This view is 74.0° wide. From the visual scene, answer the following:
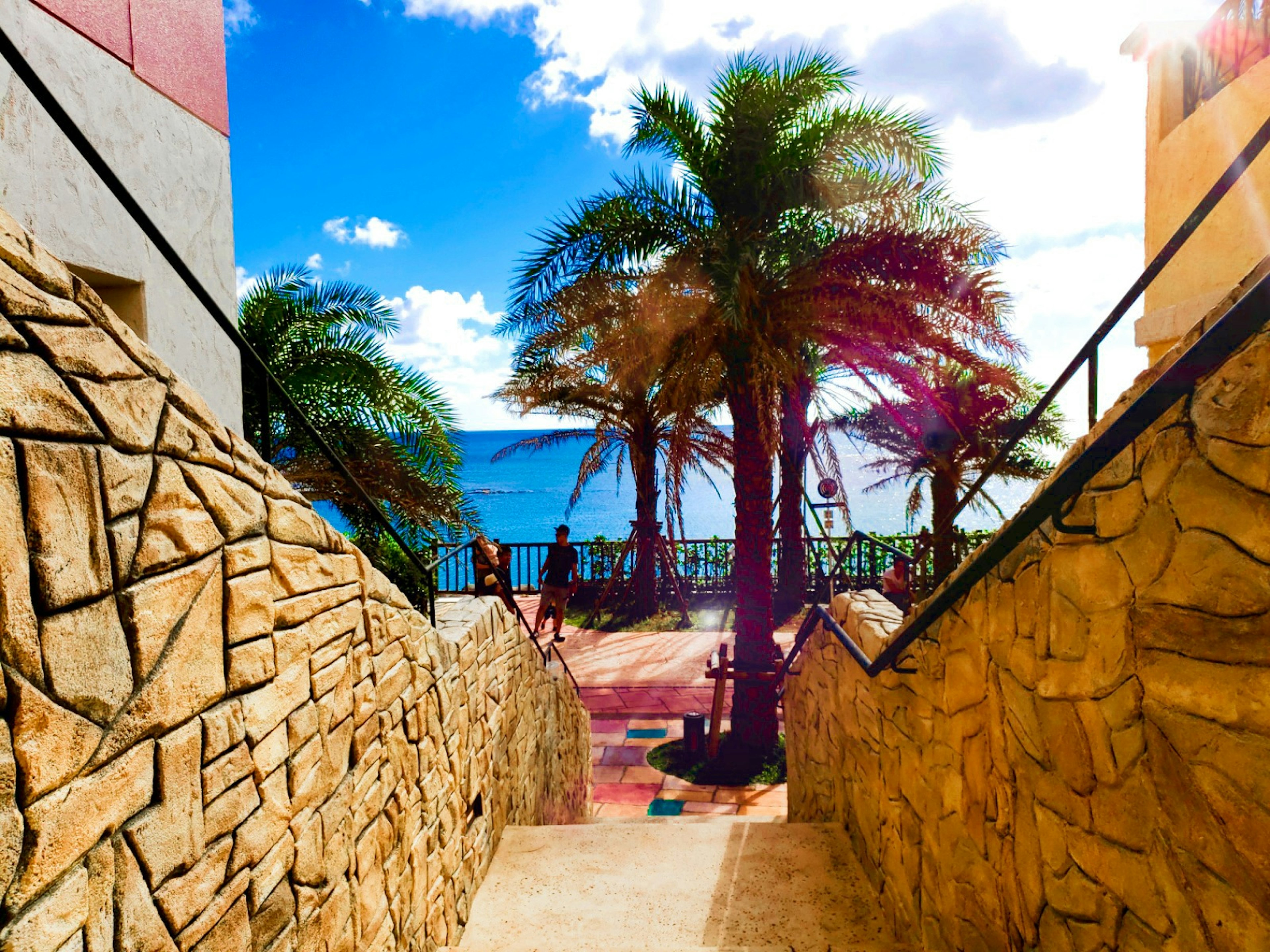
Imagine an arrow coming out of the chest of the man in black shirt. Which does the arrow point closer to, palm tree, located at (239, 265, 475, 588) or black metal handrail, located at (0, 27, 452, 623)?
the black metal handrail

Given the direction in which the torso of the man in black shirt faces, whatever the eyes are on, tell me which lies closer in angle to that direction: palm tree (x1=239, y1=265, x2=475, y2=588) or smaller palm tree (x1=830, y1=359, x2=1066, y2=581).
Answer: the palm tree

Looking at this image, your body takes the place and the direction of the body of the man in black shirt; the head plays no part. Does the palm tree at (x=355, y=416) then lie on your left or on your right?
on your right

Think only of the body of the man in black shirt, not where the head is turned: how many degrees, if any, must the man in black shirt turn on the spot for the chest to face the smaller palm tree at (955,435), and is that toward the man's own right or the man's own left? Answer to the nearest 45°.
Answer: approximately 90° to the man's own left

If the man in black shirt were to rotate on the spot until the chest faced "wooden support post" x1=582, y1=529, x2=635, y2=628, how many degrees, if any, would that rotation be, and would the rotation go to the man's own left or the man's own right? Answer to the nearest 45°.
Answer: approximately 180°

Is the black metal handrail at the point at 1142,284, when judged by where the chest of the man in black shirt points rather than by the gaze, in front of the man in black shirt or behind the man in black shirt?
in front

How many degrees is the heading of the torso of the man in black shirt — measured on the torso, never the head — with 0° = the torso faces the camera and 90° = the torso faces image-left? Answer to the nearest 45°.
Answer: approximately 0°

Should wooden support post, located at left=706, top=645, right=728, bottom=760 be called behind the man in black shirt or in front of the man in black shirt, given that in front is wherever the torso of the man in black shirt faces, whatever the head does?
in front

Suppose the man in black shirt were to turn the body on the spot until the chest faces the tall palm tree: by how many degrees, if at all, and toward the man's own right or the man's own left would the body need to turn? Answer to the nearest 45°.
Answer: approximately 45° to the man's own left
